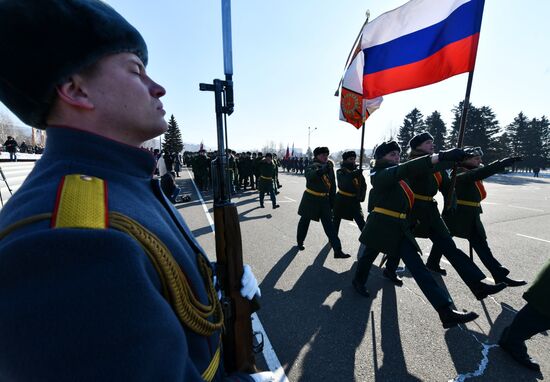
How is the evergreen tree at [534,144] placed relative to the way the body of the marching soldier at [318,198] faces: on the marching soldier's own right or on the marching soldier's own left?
on the marching soldier's own left

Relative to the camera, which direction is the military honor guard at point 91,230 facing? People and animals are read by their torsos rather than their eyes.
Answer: to the viewer's right

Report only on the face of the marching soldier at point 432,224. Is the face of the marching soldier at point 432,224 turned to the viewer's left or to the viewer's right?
to the viewer's right
